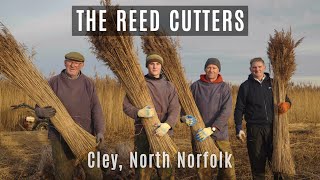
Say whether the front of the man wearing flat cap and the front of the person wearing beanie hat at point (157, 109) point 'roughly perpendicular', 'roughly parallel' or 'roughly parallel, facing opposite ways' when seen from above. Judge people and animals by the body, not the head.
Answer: roughly parallel

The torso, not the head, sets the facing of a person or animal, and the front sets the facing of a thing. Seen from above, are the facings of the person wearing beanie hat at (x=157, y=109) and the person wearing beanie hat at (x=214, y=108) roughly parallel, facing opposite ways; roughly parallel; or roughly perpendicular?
roughly parallel

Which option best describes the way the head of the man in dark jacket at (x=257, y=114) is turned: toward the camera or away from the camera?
toward the camera

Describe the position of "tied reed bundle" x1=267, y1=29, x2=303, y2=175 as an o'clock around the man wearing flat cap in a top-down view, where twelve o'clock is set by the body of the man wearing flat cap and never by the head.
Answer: The tied reed bundle is roughly at 9 o'clock from the man wearing flat cap.

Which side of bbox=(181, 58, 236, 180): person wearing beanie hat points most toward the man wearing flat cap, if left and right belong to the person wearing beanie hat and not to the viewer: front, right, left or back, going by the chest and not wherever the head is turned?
right

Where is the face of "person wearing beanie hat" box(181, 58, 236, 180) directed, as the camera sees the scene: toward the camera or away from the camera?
toward the camera

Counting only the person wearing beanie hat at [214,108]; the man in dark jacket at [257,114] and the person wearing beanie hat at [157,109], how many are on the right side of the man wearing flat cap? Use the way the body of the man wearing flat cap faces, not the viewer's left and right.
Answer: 0

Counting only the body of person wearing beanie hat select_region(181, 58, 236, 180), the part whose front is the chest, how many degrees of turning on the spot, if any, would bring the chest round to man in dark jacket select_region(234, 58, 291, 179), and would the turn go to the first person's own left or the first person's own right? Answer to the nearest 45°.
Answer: approximately 135° to the first person's own left

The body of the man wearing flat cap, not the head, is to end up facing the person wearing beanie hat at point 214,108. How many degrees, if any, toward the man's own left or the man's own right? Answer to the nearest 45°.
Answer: approximately 90° to the man's own left

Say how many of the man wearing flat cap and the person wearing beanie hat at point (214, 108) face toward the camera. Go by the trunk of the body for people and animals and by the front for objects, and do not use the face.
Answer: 2

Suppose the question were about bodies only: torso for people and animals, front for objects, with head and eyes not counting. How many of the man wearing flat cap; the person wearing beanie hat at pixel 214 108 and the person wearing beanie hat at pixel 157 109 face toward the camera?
3

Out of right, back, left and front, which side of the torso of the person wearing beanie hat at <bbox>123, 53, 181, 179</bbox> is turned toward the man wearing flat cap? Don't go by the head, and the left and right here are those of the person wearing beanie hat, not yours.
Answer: right

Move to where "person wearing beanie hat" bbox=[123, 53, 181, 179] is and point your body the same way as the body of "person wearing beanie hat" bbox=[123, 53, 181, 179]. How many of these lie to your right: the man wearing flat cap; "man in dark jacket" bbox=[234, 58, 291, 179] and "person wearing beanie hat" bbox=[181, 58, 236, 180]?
1

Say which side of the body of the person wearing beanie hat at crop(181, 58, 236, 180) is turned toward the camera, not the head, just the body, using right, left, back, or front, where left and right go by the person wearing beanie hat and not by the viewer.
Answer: front

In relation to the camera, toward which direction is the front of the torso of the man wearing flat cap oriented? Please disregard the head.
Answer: toward the camera

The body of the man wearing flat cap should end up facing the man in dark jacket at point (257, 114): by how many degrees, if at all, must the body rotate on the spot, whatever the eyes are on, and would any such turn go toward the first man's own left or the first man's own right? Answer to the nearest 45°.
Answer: approximately 90° to the first man's own left
